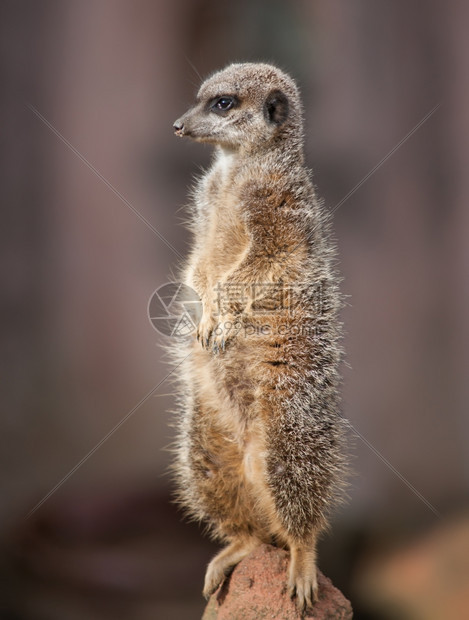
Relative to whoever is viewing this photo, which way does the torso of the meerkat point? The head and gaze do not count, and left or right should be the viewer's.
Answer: facing the viewer and to the left of the viewer
